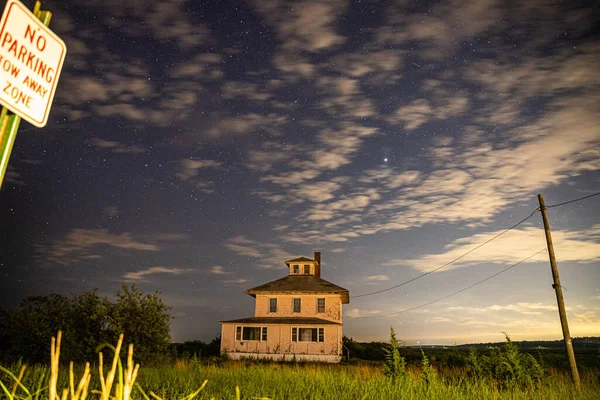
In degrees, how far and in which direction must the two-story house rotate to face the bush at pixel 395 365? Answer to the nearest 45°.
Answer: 0° — it already faces it

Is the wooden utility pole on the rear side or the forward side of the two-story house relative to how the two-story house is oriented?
on the forward side

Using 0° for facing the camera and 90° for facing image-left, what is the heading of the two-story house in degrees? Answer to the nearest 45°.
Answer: approximately 0°

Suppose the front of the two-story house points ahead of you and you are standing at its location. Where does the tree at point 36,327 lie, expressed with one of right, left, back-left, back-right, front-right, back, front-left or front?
front-right

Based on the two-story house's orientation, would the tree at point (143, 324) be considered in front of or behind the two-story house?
in front

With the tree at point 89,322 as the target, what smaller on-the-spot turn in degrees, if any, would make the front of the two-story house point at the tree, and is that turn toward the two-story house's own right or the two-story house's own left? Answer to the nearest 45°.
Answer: approximately 45° to the two-story house's own right
